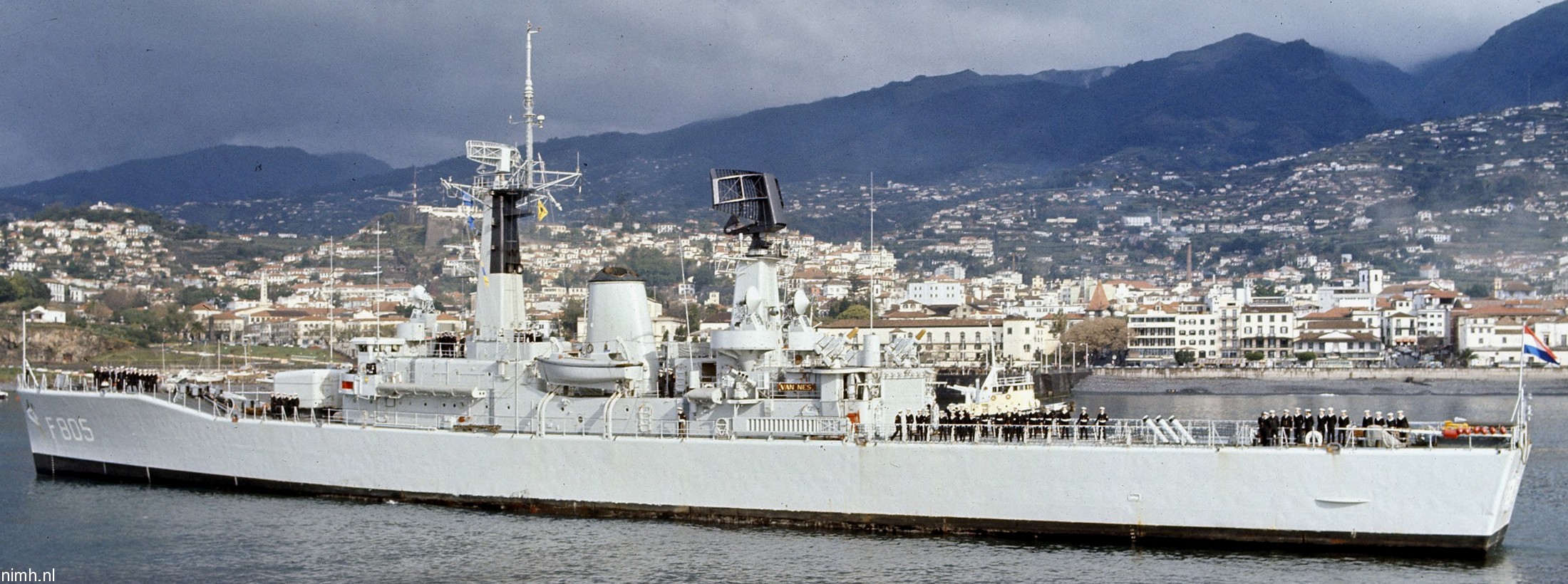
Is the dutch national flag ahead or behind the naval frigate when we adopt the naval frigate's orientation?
behind

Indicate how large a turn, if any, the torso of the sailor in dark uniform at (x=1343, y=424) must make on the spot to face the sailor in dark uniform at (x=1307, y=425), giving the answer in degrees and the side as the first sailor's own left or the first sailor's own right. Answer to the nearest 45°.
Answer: approximately 90° to the first sailor's own right

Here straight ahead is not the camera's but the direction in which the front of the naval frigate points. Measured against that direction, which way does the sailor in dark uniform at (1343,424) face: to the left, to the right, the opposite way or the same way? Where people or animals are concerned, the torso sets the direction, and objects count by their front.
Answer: to the left

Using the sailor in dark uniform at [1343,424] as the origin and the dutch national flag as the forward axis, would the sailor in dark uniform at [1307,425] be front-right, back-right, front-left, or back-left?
back-left

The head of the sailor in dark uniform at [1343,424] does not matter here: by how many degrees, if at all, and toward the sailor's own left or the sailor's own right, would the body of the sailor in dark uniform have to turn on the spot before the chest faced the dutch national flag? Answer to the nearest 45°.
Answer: approximately 135° to the sailor's own left

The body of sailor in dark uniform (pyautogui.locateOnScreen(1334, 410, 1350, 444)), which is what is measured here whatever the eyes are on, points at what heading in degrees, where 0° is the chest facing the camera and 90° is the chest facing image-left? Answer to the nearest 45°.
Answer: approximately 0°

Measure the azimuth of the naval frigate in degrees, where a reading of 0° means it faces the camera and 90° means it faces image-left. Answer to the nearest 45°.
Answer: approximately 90°
